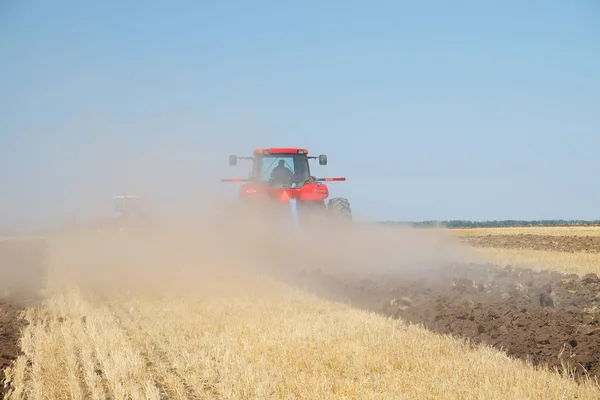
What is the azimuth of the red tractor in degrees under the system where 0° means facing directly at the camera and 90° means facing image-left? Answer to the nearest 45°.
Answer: approximately 180°
